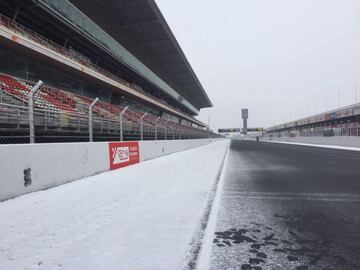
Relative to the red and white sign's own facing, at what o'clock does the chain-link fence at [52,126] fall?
The chain-link fence is roughly at 3 o'clock from the red and white sign.

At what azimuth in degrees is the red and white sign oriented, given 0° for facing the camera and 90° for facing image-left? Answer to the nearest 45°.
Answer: approximately 315°

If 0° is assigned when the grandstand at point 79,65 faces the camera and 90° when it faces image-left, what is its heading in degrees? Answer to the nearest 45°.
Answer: approximately 315°
